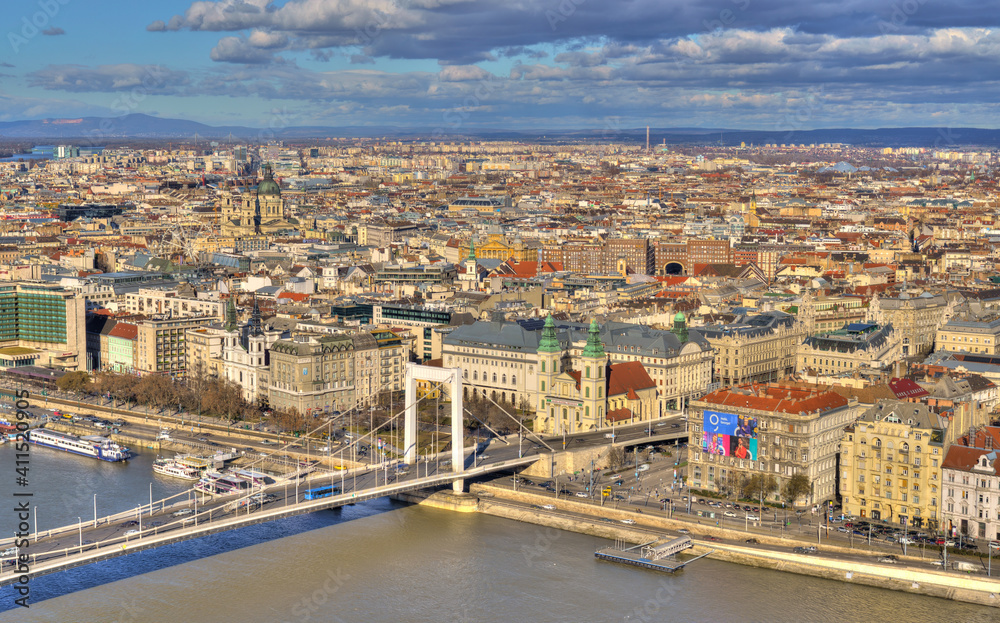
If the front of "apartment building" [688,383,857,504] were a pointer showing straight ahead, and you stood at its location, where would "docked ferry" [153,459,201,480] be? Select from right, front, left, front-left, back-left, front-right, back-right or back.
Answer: front-right

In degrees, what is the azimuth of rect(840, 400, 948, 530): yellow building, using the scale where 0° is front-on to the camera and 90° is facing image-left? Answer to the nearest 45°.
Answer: approximately 0°

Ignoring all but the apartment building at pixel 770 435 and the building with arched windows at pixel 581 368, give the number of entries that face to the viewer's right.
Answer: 0

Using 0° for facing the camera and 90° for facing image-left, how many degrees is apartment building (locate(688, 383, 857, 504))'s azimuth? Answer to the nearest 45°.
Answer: approximately 45°

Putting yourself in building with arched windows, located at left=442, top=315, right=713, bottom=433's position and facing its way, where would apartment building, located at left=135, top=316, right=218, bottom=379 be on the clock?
The apartment building is roughly at 2 o'clock from the building with arched windows.

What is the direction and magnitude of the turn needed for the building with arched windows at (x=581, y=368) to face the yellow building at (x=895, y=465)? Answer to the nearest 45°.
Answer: approximately 90° to its left

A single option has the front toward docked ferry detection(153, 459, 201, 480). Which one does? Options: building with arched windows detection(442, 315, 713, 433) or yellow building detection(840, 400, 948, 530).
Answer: the building with arched windows

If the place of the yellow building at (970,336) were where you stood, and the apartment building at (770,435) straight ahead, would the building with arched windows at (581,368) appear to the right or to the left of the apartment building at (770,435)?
right

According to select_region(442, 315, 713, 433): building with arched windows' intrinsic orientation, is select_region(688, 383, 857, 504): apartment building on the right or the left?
on its left

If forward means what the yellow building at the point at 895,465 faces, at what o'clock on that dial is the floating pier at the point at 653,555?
The floating pier is roughly at 2 o'clock from the yellow building.

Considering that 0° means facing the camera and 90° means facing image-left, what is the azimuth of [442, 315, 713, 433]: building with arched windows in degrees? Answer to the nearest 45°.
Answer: approximately 45°

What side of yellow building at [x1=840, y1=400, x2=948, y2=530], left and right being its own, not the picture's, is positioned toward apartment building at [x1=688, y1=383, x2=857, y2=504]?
right
